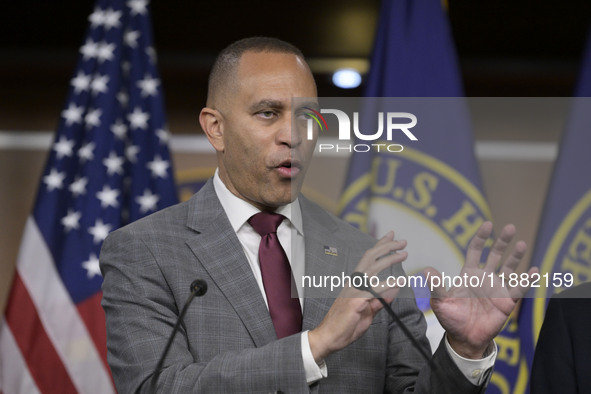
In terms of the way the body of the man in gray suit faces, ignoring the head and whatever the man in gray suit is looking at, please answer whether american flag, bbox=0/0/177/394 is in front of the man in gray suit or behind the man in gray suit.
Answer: behind

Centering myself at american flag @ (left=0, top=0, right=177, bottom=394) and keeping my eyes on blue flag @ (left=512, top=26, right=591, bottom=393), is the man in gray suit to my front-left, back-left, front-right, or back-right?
front-right

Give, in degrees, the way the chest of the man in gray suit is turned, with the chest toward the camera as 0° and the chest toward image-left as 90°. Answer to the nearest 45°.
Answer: approximately 315°
